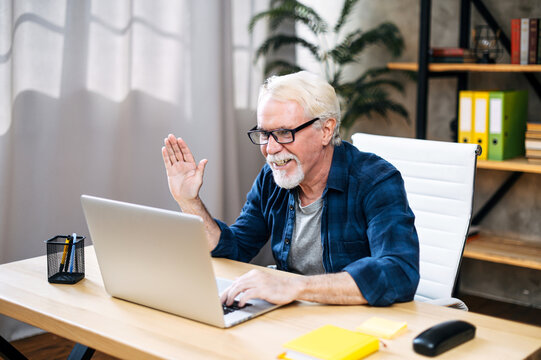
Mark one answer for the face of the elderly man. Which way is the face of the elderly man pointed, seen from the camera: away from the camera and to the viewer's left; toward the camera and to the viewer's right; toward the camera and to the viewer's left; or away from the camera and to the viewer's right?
toward the camera and to the viewer's left

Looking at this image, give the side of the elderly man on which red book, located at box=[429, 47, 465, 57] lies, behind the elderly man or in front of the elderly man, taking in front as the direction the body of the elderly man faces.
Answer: behind

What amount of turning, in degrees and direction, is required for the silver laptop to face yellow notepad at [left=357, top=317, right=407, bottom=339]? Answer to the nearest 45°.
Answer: approximately 45° to its right

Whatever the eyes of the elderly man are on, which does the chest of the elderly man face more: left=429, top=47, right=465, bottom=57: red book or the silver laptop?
the silver laptop

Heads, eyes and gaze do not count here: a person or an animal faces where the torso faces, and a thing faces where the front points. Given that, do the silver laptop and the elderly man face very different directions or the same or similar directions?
very different directions

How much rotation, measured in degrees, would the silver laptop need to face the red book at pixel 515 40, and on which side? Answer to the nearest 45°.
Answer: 0° — it already faces it

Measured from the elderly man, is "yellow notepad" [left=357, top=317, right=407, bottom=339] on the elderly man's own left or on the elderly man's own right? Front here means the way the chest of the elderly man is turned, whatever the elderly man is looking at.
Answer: on the elderly man's own left

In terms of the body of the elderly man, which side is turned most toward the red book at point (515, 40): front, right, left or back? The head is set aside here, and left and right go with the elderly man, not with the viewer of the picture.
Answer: back

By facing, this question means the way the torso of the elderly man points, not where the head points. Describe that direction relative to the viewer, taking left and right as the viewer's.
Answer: facing the viewer and to the left of the viewer

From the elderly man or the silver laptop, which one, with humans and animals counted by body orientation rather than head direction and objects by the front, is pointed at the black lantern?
the silver laptop

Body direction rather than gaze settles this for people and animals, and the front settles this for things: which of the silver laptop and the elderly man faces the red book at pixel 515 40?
the silver laptop

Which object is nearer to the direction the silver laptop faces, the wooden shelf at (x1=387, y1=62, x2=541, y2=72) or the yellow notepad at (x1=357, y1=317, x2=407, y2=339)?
the wooden shelf

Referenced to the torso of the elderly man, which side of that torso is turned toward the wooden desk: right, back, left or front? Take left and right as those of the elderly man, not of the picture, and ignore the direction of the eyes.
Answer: front

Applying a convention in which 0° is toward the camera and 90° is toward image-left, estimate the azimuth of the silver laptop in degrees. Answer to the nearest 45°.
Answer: approximately 225°
